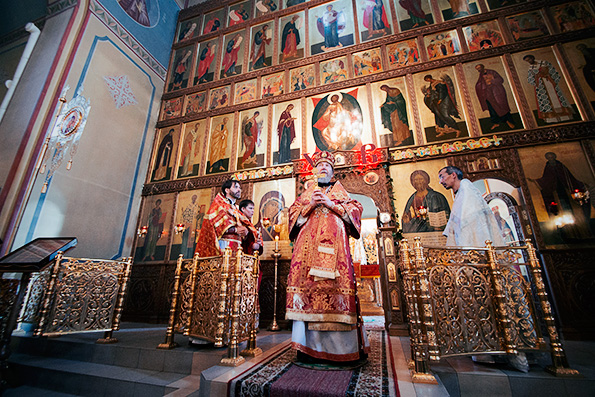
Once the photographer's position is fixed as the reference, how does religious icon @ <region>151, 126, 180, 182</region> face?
facing the viewer and to the left of the viewer

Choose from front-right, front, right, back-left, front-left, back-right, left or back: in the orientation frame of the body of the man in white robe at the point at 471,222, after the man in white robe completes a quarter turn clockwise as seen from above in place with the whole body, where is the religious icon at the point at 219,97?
left

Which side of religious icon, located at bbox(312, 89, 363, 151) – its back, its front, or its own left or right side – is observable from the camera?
front

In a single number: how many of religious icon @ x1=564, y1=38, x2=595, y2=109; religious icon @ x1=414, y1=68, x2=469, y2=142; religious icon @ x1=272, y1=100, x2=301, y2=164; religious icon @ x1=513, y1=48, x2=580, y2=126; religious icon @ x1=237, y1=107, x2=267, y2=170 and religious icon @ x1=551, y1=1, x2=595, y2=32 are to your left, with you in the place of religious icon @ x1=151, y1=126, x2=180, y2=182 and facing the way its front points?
6

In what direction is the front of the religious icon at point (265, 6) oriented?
toward the camera

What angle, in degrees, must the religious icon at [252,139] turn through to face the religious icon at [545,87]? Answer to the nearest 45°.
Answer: approximately 45° to its left

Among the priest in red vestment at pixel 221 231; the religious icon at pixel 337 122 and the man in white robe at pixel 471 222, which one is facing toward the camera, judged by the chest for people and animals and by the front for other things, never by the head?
the religious icon

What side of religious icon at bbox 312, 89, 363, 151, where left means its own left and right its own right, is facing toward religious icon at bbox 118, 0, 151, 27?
right

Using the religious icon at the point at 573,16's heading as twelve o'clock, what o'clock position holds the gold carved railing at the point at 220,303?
The gold carved railing is roughly at 1 o'clock from the religious icon.

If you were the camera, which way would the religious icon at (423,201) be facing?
facing the viewer

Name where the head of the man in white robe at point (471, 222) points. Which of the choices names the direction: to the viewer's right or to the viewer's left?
to the viewer's left

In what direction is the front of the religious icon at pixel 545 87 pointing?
toward the camera
